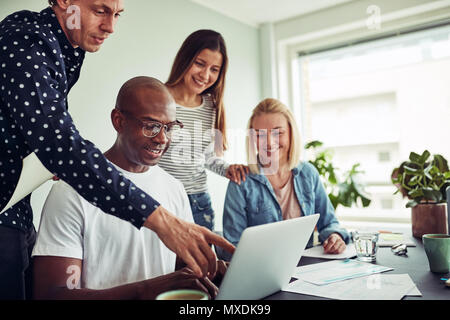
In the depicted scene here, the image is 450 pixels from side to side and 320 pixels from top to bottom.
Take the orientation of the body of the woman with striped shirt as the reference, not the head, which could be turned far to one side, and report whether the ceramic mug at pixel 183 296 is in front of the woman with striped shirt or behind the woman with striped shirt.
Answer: in front

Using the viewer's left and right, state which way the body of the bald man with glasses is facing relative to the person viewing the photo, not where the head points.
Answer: facing the viewer and to the right of the viewer

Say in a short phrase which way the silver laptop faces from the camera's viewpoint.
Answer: facing away from the viewer and to the left of the viewer

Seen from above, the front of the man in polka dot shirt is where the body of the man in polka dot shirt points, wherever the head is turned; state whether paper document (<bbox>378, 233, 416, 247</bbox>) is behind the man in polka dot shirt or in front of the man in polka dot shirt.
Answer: in front

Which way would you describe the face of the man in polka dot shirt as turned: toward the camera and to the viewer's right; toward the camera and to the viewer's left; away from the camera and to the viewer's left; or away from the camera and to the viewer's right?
toward the camera and to the viewer's right

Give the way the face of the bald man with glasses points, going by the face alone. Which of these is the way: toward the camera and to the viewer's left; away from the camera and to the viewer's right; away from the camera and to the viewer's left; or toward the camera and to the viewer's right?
toward the camera and to the viewer's right

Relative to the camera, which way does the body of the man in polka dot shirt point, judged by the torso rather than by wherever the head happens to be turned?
to the viewer's right

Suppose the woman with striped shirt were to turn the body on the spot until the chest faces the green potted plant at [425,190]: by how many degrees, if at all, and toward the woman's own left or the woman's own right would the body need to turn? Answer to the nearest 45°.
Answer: approximately 90° to the woman's own left

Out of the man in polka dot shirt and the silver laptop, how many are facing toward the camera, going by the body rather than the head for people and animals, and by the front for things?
0

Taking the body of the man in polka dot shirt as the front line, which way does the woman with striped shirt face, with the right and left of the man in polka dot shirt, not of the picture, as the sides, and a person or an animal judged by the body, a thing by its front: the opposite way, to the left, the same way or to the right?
to the right

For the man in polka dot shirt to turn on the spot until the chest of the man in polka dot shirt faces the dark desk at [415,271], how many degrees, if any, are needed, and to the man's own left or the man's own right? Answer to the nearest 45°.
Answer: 0° — they already face it
